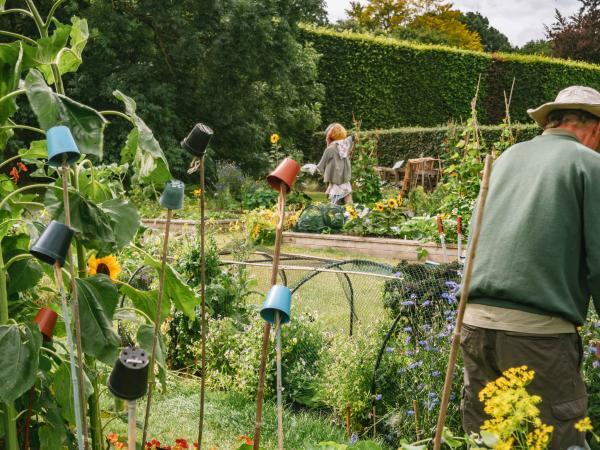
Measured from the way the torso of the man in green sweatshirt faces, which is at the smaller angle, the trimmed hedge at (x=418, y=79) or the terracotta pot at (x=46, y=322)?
the trimmed hedge

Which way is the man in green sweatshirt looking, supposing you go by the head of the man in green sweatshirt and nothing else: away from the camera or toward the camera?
away from the camera

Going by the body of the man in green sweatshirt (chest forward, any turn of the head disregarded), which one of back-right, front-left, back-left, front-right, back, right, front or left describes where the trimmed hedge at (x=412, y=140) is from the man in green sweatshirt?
front-left

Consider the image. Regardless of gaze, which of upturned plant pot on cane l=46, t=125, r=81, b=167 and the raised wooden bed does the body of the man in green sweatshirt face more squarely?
the raised wooden bed

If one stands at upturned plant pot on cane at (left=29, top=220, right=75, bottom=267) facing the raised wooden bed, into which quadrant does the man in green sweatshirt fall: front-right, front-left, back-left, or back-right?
front-right

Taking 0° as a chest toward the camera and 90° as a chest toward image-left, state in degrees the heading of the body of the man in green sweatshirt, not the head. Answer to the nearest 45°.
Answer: approximately 225°
